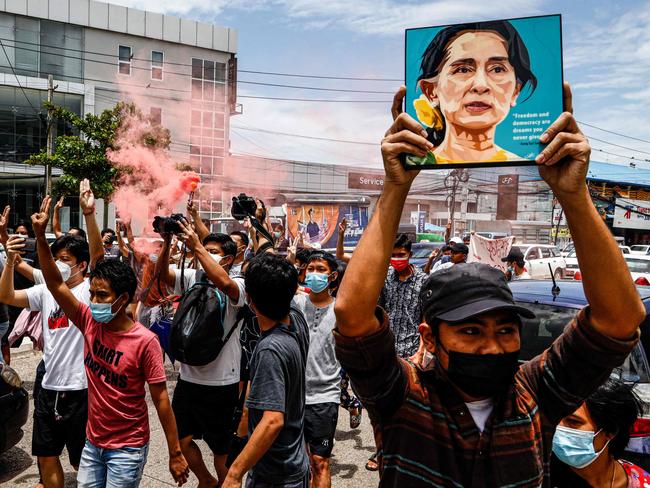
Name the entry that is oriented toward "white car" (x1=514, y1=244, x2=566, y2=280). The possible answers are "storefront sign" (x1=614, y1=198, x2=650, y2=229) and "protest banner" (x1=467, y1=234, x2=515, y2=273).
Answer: the storefront sign

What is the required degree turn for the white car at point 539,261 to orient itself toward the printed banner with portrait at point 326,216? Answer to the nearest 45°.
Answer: approximately 90° to its right
